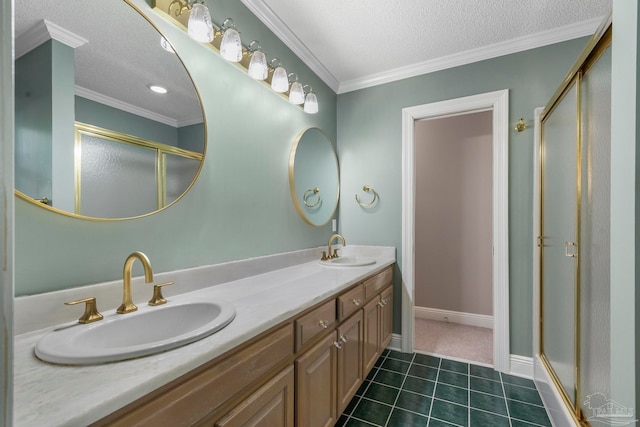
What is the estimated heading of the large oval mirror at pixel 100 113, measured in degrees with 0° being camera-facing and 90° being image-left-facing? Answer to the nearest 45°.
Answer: approximately 315°

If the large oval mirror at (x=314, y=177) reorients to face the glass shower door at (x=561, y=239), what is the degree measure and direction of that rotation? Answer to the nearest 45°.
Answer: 0° — it already faces it

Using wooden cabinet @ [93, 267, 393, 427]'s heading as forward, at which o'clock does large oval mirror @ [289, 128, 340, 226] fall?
The large oval mirror is roughly at 8 o'clock from the wooden cabinet.

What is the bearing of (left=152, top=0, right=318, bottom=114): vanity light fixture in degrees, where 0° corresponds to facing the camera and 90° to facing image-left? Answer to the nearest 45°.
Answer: approximately 315°

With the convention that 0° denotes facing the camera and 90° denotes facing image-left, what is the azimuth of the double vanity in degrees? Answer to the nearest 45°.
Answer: approximately 315°

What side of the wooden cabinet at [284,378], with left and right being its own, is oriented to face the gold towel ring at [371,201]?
left

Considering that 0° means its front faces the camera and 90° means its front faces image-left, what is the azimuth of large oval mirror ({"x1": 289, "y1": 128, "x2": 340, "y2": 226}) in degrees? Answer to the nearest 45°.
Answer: approximately 315°

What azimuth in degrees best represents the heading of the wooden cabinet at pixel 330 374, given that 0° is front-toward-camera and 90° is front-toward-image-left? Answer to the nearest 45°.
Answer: approximately 315°
